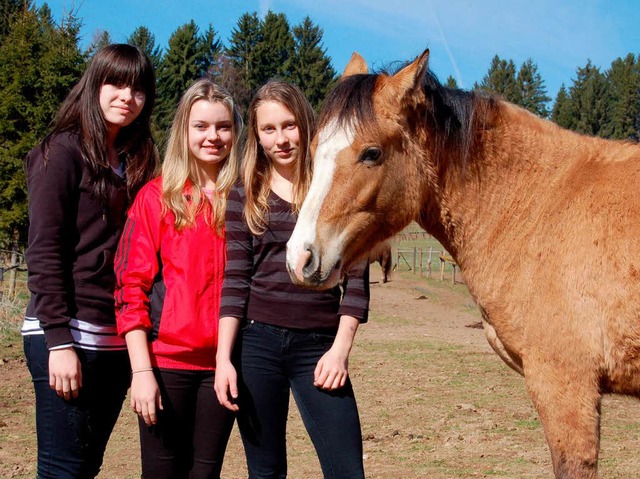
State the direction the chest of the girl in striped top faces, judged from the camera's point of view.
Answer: toward the camera

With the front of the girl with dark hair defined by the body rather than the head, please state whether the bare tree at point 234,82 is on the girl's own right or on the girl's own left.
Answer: on the girl's own left

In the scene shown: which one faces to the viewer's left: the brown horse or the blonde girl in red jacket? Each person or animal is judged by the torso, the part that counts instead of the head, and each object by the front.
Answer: the brown horse

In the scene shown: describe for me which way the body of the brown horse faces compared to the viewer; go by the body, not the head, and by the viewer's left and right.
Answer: facing to the left of the viewer

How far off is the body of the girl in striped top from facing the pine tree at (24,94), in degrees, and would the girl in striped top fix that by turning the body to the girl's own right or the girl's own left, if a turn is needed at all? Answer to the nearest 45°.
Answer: approximately 135° to the girl's own right

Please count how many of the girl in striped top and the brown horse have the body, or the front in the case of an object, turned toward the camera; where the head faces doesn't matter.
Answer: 1

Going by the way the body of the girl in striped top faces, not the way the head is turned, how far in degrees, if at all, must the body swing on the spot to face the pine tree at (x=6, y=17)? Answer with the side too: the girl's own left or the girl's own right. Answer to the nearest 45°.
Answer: approximately 135° to the girl's own right
